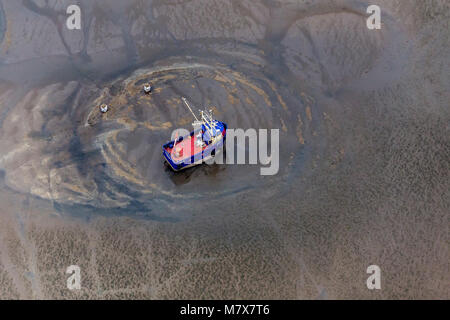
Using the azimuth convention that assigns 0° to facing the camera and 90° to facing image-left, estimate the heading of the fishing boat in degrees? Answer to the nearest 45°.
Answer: approximately 225°
